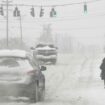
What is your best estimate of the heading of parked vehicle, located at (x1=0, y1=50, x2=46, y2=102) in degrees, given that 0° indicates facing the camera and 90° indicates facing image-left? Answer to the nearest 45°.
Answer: approximately 180°

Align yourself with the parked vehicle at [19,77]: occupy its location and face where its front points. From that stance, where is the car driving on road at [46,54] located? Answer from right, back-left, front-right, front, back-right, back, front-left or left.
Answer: front
